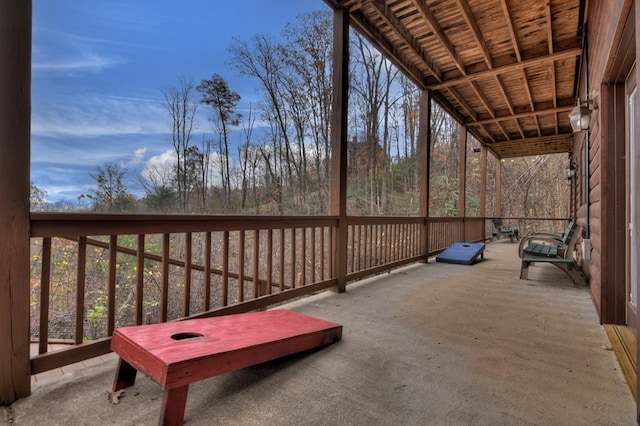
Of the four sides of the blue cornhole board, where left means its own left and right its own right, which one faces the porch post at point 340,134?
front

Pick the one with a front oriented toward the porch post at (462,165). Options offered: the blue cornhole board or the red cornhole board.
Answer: the red cornhole board

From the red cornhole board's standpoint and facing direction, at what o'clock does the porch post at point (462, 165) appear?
The porch post is roughly at 12 o'clock from the red cornhole board.

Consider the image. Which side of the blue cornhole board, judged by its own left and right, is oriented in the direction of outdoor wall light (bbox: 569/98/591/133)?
left

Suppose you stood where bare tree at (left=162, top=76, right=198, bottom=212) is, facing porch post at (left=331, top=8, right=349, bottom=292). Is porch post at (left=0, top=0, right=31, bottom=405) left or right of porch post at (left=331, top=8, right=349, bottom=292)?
right

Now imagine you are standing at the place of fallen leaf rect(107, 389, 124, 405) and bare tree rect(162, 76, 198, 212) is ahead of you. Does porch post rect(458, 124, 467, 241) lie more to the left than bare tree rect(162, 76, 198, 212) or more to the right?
right

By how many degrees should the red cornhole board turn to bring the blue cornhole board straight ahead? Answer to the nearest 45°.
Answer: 0° — it already faces it

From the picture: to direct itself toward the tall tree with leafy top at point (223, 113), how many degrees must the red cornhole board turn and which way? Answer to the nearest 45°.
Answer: approximately 45° to its left

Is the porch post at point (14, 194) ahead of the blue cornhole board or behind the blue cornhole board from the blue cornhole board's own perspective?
ahead

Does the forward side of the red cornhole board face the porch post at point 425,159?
yes

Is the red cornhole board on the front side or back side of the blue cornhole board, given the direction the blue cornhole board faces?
on the front side

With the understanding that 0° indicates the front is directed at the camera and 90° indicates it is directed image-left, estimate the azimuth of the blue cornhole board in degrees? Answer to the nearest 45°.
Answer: approximately 45°

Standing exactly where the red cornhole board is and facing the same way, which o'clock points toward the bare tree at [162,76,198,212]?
The bare tree is roughly at 10 o'clock from the red cornhole board.

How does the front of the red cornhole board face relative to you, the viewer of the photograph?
facing away from the viewer and to the right of the viewer
